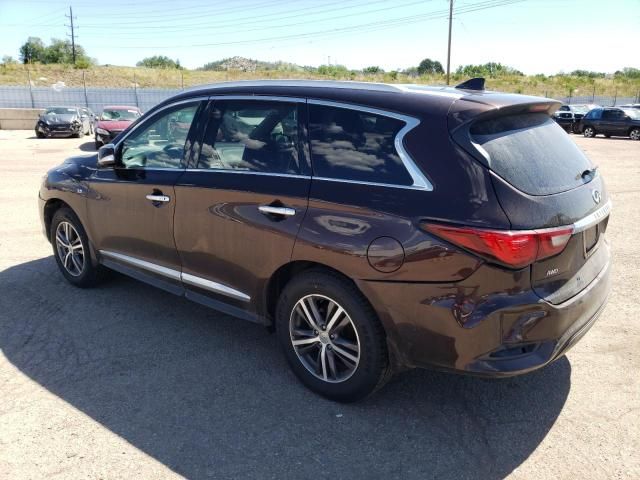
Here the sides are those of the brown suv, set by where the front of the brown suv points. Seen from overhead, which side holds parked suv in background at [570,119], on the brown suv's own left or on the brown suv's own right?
on the brown suv's own right

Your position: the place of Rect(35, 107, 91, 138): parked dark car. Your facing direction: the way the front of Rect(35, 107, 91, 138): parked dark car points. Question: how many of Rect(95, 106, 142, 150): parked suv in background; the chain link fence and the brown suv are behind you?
1

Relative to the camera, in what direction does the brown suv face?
facing away from the viewer and to the left of the viewer

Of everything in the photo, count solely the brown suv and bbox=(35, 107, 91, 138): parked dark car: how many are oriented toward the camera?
1

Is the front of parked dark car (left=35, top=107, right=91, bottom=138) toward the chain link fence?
no

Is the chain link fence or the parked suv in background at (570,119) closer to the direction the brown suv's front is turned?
the chain link fence

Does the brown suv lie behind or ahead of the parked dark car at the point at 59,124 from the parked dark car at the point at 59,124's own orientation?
ahead

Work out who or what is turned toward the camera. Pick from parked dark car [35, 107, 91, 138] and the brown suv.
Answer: the parked dark car

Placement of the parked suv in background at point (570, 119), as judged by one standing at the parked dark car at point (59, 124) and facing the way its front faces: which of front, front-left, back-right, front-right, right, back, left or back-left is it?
left

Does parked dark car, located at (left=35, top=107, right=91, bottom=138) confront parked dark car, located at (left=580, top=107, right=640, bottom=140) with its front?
no

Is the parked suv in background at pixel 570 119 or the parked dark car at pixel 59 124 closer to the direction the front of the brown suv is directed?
the parked dark car

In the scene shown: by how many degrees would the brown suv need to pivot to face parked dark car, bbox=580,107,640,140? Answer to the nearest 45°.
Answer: approximately 90° to its right

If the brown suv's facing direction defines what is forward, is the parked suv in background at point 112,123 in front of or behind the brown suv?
in front

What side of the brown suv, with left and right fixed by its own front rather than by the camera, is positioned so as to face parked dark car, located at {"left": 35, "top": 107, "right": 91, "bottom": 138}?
front

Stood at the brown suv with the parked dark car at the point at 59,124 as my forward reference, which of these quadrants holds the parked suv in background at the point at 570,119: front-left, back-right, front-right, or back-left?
front-right

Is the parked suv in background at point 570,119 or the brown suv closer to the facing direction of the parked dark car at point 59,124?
the brown suv

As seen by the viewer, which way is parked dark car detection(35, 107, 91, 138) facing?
toward the camera
